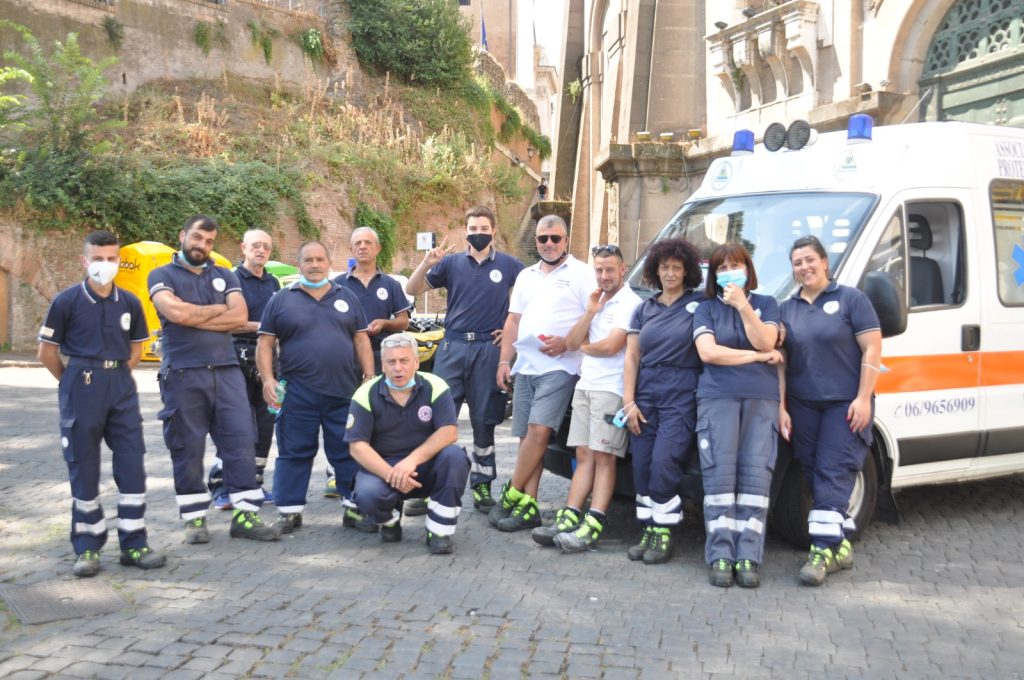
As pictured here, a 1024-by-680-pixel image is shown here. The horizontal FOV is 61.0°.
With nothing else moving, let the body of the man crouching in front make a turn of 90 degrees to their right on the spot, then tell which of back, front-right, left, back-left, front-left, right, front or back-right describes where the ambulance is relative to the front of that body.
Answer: back

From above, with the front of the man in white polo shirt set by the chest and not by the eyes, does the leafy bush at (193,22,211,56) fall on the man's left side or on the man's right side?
on the man's right side

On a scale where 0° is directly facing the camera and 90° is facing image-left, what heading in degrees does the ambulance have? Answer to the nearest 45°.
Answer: approximately 45°

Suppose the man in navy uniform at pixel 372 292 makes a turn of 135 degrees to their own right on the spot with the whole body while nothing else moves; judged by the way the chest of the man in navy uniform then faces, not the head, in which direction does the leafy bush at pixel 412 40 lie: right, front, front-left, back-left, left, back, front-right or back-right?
front-right

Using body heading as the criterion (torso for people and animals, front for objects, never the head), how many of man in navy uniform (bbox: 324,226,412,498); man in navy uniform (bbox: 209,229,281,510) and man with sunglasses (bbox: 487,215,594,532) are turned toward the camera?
3

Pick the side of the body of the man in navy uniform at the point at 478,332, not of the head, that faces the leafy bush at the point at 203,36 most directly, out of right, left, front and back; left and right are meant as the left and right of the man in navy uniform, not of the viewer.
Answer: back

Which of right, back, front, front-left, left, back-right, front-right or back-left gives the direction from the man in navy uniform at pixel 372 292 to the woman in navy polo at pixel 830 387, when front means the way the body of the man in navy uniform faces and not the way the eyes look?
front-left

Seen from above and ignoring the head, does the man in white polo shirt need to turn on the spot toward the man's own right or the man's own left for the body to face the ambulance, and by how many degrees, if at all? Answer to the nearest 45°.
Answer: approximately 135° to the man's own left

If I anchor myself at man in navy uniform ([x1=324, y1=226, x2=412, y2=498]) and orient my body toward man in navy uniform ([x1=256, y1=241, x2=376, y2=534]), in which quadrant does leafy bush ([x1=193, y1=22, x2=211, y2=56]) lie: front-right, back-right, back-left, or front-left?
back-right

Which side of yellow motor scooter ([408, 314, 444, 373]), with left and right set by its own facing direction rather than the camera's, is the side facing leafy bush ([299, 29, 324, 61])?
back

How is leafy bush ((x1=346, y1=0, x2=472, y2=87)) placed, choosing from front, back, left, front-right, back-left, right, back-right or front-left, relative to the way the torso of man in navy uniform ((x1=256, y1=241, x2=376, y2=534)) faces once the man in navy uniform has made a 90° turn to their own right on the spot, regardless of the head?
right

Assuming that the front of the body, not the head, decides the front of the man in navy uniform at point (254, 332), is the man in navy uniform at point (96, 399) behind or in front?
in front

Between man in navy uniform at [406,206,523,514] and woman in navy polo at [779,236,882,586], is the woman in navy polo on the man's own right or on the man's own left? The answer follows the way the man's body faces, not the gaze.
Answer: on the man's own left
